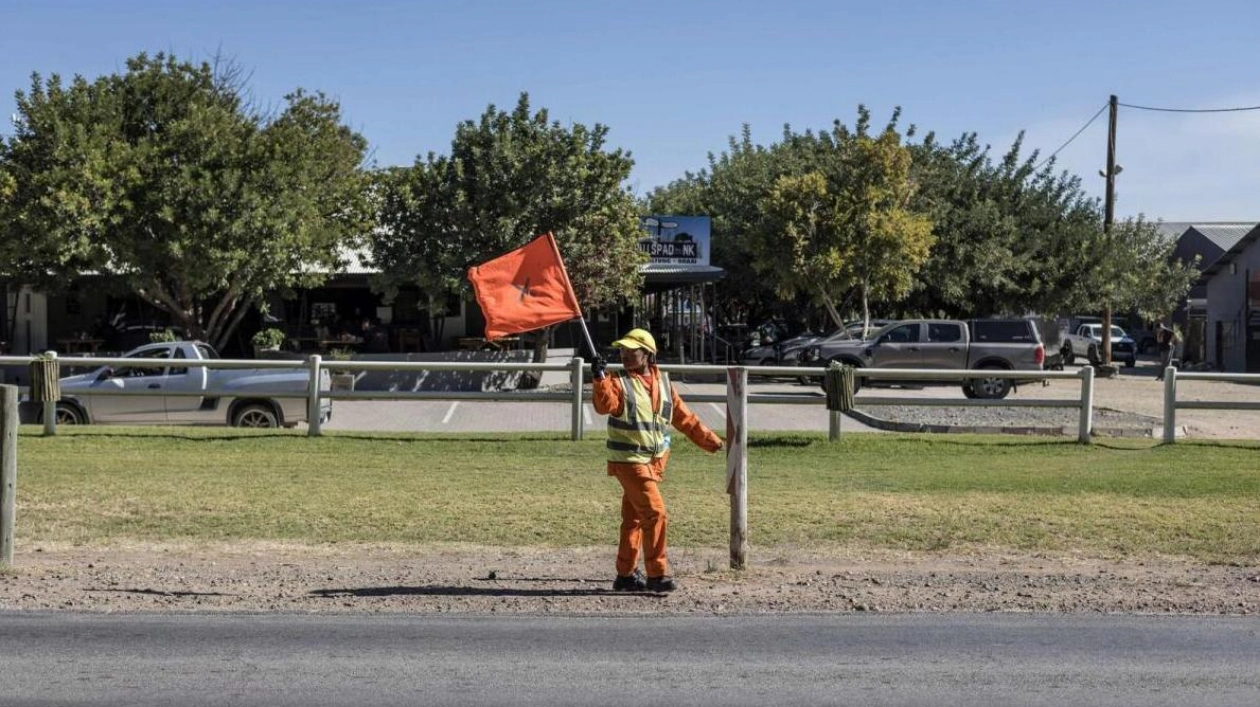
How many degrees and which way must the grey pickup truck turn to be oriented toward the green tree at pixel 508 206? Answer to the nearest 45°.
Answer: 0° — it already faces it

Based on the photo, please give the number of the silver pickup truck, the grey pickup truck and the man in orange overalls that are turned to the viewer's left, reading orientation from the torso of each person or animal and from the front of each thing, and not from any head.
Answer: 2

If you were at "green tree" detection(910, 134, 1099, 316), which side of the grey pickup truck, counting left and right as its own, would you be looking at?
right

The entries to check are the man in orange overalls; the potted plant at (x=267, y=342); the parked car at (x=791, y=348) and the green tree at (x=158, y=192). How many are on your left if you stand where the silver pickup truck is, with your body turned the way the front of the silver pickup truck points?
1

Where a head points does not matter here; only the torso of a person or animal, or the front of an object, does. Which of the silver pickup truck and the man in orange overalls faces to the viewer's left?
the silver pickup truck

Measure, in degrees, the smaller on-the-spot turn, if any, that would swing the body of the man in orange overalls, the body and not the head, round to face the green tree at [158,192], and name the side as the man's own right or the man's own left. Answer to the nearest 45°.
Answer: approximately 180°

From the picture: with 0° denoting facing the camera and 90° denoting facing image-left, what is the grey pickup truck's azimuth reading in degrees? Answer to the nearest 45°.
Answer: approximately 90°

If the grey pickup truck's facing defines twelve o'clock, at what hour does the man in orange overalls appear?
The man in orange overalls is roughly at 9 o'clock from the grey pickup truck.

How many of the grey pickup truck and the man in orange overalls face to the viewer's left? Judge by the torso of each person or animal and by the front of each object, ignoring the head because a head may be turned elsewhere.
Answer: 1

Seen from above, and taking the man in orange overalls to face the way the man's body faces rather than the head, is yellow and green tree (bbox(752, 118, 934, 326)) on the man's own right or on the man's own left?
on the man's own left

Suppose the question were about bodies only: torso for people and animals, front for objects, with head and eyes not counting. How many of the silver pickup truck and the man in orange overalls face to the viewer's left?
1

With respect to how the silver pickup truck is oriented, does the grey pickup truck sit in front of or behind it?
behind

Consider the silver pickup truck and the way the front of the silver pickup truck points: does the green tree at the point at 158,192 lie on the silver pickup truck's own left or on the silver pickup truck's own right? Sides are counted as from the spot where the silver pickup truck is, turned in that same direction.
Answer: on the silver pickup truck's own right

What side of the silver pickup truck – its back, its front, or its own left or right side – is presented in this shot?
left

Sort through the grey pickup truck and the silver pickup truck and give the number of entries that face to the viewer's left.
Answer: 2
